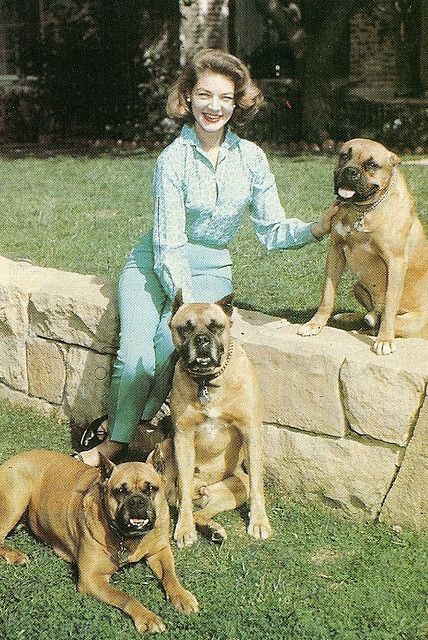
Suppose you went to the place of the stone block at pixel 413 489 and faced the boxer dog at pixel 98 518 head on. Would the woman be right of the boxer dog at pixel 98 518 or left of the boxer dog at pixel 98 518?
right

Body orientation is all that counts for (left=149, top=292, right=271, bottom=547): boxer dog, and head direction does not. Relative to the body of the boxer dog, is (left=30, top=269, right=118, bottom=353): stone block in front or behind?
behind

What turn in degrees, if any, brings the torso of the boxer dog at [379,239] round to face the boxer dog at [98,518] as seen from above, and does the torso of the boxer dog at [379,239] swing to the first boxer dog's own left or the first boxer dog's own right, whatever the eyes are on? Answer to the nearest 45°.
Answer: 0° — it already faces it

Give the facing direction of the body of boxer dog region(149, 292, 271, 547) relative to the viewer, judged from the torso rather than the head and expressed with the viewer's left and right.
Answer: facing the viewer

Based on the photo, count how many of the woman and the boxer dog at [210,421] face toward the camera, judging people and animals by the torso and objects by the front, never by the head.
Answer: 2

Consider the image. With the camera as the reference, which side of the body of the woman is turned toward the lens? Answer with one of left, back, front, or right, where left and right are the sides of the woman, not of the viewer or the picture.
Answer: front

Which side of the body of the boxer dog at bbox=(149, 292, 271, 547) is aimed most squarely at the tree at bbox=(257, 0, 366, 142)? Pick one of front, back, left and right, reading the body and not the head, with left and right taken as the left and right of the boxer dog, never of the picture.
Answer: back

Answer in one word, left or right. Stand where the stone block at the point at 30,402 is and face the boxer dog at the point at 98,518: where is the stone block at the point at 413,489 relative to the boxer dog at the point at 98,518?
left

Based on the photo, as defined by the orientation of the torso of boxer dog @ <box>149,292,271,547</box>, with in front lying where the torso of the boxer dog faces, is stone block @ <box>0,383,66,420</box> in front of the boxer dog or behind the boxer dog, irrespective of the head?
behind
